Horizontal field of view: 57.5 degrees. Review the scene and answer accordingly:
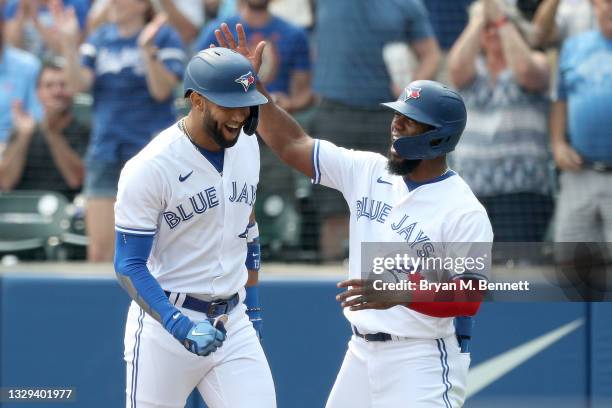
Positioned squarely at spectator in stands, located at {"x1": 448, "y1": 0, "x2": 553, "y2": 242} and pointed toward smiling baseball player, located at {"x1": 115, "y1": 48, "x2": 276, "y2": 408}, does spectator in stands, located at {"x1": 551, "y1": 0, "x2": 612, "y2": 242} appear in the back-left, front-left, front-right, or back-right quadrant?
back-left

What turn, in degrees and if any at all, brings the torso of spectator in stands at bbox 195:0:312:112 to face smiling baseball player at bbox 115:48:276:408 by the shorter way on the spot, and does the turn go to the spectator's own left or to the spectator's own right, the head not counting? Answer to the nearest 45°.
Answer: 0° — they already face them

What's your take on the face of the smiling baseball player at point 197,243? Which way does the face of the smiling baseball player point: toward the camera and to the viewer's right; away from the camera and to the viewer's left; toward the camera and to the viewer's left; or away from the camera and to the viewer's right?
toward the camera and to the viewer's right

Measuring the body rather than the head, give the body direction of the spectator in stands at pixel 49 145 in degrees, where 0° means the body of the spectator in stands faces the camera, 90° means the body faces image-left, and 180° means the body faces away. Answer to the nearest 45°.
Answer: approximately 0°

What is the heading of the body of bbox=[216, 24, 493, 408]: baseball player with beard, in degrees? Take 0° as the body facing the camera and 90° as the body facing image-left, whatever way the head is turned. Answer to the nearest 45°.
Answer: approximately 45°

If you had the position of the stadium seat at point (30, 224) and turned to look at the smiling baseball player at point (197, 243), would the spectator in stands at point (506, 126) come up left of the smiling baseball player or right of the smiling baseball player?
left

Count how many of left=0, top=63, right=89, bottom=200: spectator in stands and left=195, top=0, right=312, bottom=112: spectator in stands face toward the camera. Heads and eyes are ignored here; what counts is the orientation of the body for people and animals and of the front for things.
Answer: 2

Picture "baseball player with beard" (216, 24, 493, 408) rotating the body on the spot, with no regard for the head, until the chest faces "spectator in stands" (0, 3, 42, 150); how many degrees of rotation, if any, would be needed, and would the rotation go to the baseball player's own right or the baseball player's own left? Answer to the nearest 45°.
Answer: approximately 90° to the baseball player's own right

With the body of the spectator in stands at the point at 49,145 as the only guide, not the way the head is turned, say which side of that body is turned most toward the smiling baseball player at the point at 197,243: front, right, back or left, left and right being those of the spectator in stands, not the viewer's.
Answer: front
